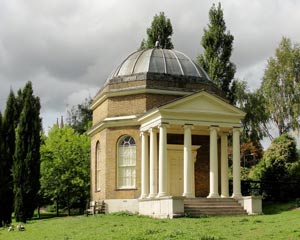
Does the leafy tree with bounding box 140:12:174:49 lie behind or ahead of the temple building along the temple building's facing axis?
behind

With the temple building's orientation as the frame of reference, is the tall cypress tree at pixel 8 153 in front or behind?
behind

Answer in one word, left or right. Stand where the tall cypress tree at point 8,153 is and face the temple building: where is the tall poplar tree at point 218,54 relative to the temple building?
left

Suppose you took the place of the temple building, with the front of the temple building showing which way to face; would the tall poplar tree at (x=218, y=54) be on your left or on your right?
on your left

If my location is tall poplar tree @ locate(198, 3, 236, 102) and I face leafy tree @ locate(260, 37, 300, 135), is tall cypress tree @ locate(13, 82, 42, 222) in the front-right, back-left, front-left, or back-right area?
back-right

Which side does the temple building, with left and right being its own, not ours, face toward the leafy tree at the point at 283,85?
left

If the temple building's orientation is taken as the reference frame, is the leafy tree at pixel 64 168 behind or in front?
behind

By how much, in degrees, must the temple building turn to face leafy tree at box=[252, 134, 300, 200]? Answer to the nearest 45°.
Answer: approximately 90° to its left

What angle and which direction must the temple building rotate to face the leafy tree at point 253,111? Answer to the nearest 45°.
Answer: approximately 90° to its left

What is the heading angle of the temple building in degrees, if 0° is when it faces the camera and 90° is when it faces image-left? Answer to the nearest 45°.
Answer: approximately 315°
